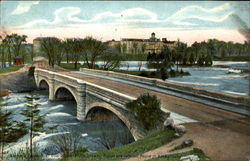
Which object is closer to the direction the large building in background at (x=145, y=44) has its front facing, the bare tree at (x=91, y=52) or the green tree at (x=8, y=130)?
the green tree

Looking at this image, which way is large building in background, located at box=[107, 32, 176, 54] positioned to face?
toward the camera

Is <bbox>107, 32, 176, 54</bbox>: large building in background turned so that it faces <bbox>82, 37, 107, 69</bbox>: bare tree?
no

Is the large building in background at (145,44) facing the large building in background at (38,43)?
no

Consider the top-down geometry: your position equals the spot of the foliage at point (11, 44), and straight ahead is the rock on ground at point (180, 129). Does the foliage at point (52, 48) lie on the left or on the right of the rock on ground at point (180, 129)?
left

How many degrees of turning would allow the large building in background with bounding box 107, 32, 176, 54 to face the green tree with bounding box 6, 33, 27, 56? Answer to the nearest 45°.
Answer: approximately 90° to its right

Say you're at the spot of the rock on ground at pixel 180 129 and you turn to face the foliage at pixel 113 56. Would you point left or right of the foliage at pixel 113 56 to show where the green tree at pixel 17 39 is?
left

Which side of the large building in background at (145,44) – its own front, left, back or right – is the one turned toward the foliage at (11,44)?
right
